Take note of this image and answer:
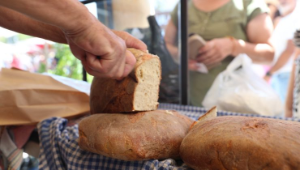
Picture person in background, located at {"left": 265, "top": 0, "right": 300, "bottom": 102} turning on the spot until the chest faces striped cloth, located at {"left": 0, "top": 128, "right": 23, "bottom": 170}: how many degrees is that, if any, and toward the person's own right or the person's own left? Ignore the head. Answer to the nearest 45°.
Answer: approximately 45° to the person's own left

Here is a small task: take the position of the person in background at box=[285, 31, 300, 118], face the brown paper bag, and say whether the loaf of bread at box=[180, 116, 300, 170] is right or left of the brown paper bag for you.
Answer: left
